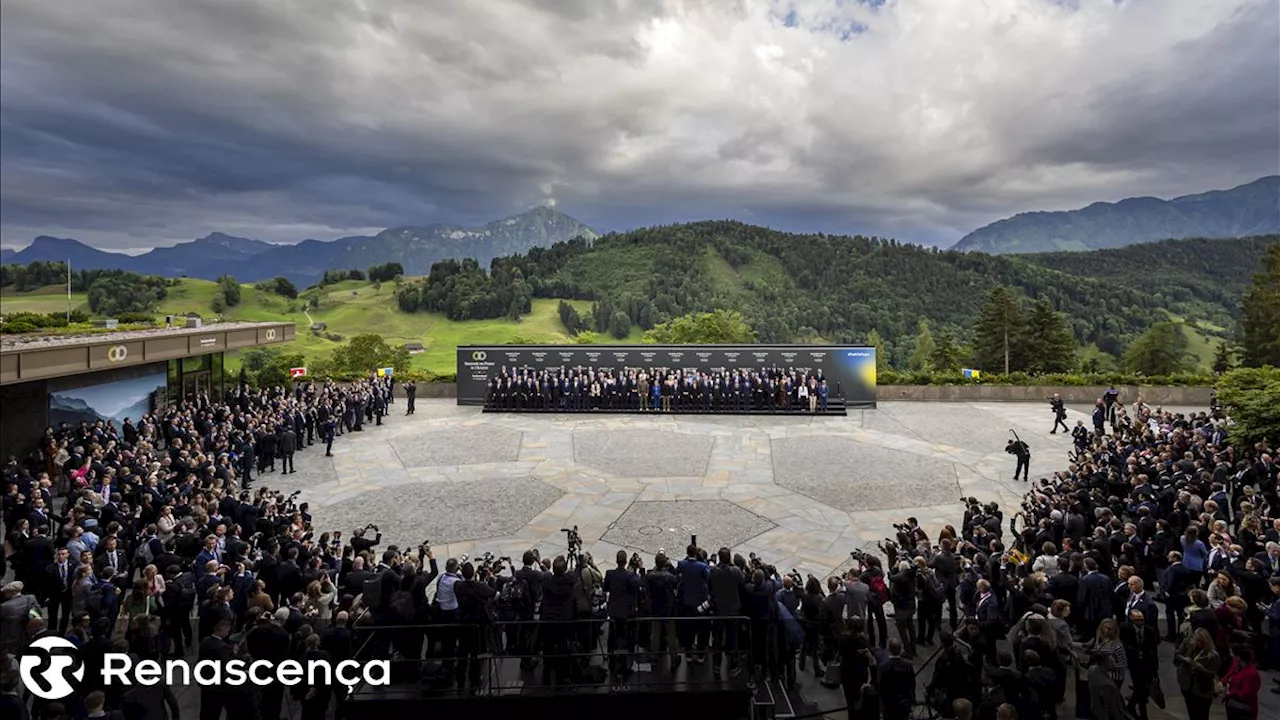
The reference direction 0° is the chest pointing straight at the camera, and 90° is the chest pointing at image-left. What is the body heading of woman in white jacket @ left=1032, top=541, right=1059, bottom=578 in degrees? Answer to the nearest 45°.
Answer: approximately 135°

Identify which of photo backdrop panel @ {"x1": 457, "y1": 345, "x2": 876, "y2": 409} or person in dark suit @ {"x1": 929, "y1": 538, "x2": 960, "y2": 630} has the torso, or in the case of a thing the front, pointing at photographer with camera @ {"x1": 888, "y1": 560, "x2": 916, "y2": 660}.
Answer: the photo backdrop panel

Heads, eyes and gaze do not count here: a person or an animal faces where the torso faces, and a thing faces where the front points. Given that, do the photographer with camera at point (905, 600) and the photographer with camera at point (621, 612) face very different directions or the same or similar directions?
same or similar directions

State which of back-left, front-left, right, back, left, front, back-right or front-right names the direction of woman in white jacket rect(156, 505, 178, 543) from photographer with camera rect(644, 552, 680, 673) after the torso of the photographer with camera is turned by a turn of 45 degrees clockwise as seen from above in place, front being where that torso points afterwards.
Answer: back-left

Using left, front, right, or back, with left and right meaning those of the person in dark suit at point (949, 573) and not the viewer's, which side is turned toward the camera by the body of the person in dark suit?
back

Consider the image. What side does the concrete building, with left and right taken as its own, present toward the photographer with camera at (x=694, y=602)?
front

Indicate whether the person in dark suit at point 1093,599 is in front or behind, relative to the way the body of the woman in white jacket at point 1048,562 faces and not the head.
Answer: behind

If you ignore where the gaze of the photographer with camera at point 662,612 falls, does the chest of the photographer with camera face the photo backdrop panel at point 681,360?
yes

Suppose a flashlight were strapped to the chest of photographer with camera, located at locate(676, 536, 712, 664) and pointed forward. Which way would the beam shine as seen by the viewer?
away from the camera

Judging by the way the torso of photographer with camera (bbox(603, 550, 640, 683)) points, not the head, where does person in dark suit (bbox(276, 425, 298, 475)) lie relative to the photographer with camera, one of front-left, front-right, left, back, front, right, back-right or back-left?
front-left

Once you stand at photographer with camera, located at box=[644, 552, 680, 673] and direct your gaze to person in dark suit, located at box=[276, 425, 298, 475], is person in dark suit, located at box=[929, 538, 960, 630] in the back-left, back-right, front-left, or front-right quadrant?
back-right

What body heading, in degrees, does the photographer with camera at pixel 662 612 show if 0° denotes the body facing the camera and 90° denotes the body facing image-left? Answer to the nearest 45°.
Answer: approximately 180°

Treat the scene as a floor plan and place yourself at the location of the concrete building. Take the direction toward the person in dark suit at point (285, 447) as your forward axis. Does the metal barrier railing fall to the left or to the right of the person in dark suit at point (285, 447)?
right

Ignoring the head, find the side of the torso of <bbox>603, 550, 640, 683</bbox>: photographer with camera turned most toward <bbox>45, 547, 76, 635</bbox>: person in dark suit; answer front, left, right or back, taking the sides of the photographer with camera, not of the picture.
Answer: left

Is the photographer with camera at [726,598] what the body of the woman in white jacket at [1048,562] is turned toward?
no

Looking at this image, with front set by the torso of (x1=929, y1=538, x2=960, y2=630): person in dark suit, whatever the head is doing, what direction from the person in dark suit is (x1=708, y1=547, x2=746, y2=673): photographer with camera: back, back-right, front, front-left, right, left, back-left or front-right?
back-left

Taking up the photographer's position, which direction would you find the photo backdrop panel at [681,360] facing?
facing the viewer

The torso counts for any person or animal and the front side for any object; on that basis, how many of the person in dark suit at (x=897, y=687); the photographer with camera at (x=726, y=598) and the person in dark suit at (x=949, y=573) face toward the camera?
0

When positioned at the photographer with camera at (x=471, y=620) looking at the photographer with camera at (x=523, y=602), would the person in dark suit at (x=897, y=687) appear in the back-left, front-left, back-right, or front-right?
front-right

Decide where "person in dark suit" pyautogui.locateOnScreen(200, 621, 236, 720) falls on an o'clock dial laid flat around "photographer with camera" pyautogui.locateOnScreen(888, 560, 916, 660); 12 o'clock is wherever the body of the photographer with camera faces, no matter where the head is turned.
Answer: The person in dark suit is roughly at 8 o'clock from the photographer with camera.

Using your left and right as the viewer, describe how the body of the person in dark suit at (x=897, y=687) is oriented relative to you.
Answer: facing away from the viewer

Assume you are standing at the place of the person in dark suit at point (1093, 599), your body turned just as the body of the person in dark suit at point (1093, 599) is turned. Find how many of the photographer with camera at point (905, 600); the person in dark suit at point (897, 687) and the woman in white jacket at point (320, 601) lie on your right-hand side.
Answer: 0

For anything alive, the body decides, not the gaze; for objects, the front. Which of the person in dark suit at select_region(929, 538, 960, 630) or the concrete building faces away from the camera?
the person in dark suit

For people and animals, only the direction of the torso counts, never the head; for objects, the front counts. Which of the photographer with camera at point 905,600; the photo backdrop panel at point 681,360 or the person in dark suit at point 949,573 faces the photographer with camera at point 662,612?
the photo backdrop panel
